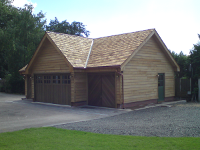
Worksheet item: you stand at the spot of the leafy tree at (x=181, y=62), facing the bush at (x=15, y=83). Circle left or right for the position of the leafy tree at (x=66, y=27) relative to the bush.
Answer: right

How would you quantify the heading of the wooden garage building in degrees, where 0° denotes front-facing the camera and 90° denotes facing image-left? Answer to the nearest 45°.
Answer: approximately 45°

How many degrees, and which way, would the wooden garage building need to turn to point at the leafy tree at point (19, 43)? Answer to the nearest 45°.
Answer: approximately 90° to its right

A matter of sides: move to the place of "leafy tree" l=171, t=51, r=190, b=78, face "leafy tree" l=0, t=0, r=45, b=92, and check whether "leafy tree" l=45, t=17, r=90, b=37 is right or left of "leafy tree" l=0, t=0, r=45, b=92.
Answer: right

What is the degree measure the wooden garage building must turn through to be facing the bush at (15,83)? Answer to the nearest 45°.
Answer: approximately 90° to its right

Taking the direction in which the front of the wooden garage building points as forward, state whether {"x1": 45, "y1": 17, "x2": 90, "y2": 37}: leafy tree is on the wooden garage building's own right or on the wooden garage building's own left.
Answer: on the wooden garage building's own right

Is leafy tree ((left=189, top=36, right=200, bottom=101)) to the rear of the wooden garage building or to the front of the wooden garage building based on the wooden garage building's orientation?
to the rear

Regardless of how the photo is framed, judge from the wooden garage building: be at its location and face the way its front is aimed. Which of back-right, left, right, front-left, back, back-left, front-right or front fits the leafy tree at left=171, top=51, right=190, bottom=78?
back
